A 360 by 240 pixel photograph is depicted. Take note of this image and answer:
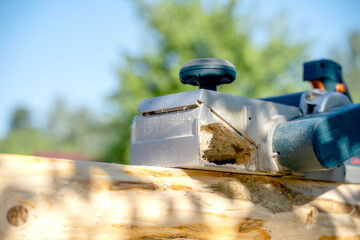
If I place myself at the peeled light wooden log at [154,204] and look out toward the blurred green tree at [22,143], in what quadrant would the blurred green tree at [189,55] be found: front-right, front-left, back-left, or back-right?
front-right

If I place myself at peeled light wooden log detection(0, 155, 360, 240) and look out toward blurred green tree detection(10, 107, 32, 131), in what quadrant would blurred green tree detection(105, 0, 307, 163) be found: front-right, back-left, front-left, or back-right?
front-right

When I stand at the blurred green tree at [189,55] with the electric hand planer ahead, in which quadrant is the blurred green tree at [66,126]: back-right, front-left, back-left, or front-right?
back-right

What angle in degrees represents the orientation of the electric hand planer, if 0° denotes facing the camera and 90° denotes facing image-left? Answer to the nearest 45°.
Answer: approximately 45°

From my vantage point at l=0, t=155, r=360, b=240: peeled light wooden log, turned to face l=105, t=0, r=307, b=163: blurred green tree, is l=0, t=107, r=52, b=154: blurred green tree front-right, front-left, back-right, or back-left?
front-left

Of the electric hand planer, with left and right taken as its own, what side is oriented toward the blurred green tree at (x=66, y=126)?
right

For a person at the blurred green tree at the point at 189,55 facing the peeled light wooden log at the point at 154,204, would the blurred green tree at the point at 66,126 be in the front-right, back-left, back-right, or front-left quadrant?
back-right
